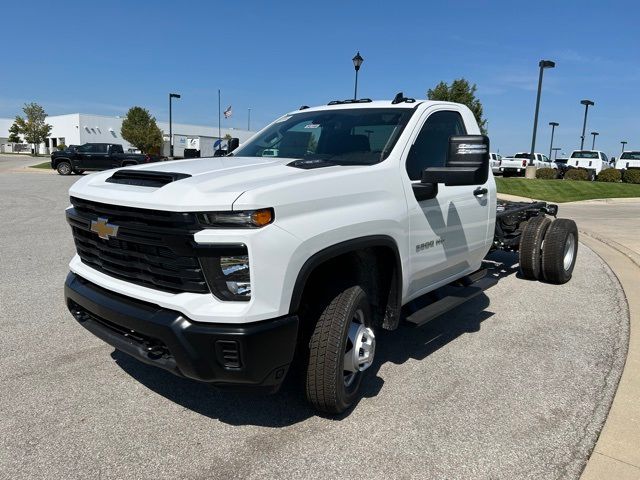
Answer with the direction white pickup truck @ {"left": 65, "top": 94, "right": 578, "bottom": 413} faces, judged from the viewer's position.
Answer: facing the viewer and to the left of the viewer

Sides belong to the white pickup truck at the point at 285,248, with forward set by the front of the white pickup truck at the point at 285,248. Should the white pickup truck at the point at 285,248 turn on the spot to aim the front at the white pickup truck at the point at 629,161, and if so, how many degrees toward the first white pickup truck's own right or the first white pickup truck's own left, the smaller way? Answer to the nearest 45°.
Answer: approximately 180°

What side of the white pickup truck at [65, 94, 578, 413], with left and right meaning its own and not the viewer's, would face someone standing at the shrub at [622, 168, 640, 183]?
back

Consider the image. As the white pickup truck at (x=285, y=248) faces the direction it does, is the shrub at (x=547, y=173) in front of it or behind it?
behind

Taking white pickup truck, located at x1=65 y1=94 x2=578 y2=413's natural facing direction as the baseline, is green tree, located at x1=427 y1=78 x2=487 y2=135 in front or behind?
behind

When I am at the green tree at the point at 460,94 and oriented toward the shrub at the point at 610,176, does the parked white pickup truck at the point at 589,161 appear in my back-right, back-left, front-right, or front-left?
front-left

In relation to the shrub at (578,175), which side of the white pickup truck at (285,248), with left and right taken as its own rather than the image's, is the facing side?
back

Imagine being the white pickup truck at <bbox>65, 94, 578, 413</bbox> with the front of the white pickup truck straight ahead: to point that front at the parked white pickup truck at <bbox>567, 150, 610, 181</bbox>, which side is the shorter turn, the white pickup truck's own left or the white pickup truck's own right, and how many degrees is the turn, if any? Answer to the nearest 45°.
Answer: approximately 180°

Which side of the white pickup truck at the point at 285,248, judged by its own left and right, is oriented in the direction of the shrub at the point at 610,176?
back
